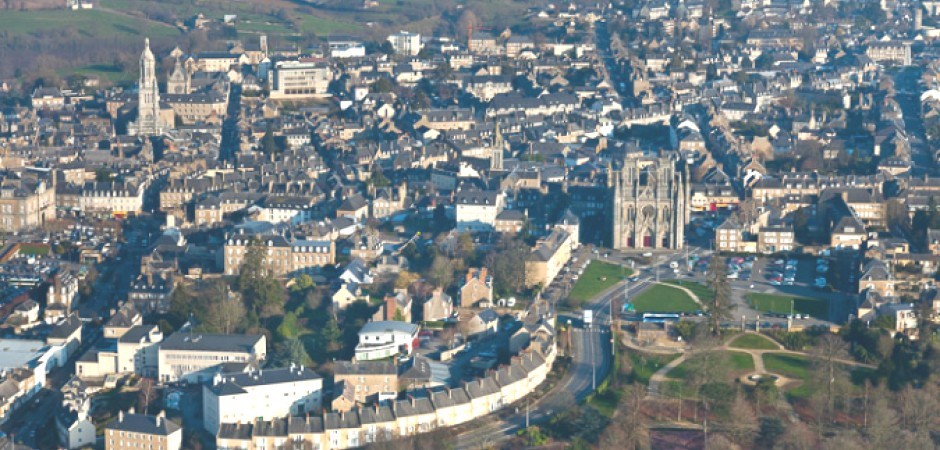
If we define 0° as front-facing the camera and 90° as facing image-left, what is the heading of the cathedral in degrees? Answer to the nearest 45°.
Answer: approximately 0°

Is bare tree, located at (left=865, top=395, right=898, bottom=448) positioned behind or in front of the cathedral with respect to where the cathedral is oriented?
in front

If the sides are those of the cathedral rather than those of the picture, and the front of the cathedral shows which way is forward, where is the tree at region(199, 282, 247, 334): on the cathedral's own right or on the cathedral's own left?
on the cathedral's own right

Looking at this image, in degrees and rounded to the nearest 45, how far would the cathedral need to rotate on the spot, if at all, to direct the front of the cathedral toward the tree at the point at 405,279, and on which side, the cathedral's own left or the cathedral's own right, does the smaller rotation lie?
approximately 45° to the cathedral's own right

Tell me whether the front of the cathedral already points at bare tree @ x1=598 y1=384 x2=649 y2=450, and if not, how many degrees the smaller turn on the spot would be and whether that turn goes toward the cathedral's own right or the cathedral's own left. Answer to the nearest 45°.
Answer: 0° — it already faces it

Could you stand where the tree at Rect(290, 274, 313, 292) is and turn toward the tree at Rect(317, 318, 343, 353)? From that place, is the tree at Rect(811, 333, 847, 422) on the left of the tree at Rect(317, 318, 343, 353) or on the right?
left

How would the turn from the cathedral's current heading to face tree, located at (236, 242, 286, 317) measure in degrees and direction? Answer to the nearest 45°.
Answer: approximately 45° to its right

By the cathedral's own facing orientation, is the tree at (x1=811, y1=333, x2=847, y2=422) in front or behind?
in front

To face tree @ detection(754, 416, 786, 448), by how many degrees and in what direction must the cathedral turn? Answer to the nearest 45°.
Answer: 0° — it already faces it

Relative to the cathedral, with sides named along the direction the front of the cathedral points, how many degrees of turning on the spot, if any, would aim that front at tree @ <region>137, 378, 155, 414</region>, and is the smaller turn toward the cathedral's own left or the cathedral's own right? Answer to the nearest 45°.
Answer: approximately 45° to the cathedral's own right
